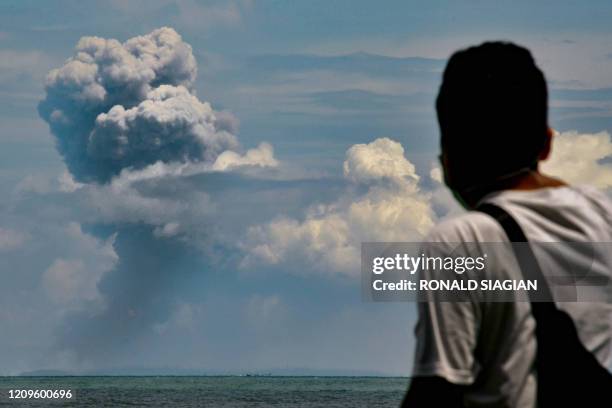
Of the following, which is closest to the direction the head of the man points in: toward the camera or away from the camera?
away from the camera

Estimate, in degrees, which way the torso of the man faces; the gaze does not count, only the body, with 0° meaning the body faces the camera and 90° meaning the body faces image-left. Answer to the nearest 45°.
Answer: approximately 135°
